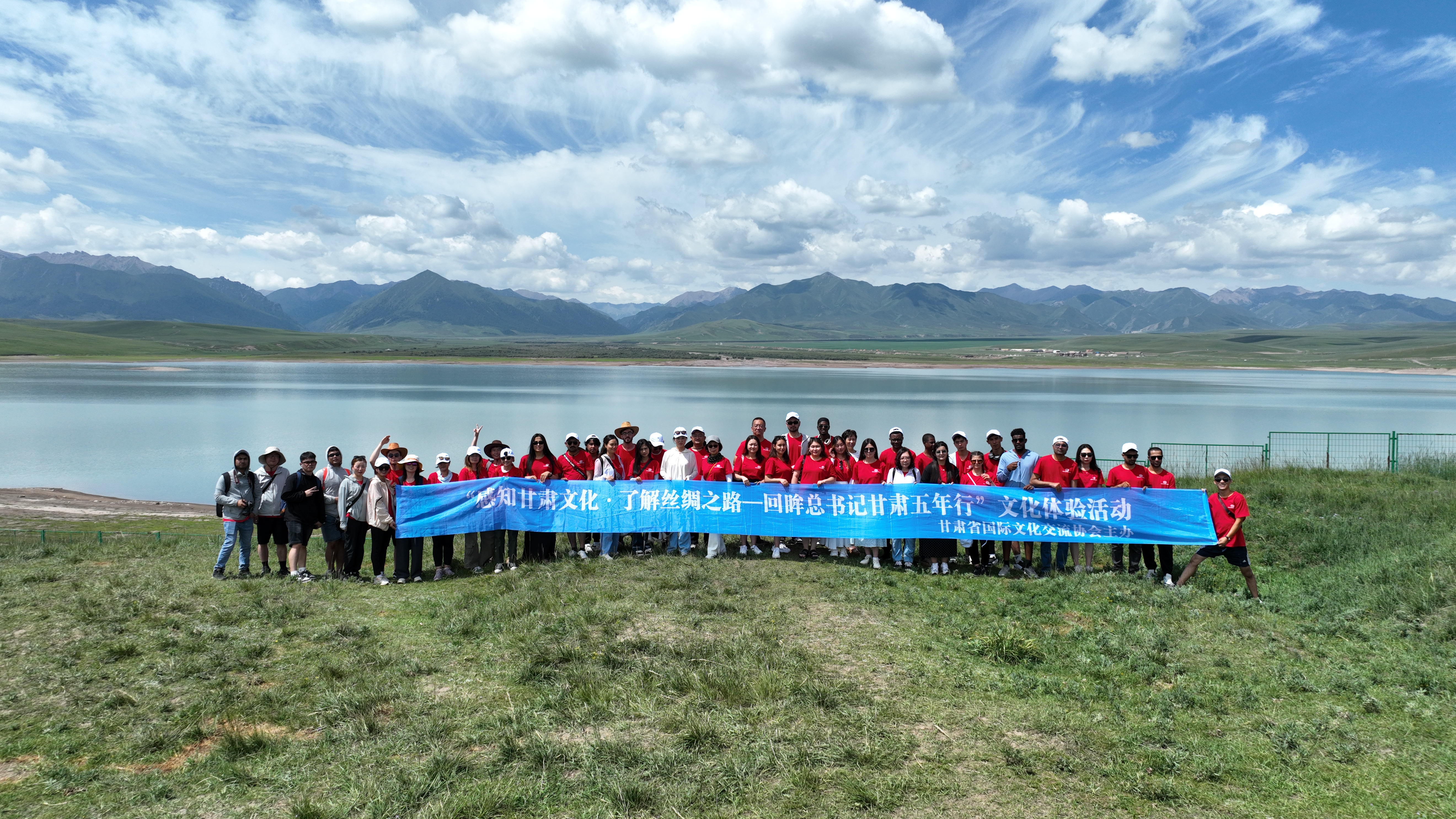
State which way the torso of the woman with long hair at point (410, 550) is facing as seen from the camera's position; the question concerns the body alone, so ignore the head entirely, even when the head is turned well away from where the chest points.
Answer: toward the camera

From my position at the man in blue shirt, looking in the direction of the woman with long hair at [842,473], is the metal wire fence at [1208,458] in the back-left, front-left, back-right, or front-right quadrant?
back-right

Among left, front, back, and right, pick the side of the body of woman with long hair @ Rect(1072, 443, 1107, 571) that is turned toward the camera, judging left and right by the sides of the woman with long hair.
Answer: front

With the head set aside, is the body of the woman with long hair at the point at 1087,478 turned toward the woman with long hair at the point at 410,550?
no

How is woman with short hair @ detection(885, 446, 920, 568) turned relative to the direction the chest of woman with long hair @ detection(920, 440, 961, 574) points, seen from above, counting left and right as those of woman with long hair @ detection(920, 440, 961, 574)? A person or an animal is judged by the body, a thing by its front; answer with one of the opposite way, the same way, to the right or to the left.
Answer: the same way

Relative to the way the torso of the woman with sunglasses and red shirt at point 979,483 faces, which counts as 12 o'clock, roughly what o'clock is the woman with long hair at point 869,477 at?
the woman with long hair at point 869,477 is roughly at 3 o'clock from the woman with sunglasses and red shirt at point 979,483.

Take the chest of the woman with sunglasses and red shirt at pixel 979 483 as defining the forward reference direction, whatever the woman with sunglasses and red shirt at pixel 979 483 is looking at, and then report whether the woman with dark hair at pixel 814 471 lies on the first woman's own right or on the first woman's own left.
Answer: on the first woman's own right

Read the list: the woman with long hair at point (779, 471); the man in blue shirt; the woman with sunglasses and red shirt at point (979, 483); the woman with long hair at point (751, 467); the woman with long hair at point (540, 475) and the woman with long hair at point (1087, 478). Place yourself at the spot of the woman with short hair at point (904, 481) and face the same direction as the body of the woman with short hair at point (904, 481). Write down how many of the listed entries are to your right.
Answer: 3

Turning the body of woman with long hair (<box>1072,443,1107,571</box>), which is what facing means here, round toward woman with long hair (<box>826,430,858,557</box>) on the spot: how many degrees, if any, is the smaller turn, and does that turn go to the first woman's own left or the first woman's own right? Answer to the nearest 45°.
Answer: approximately 90° to the first woman's own right

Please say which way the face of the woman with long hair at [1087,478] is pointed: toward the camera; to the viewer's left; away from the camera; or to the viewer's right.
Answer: toward the camera

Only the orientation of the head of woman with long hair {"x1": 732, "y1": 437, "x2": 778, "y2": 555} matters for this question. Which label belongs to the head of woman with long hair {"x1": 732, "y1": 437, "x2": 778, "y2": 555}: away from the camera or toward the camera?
toward the camera

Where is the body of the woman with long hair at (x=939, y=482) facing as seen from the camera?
toward the camera

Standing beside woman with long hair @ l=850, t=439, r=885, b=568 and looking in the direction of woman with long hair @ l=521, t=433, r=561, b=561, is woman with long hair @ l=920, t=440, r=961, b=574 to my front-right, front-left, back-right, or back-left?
back-left

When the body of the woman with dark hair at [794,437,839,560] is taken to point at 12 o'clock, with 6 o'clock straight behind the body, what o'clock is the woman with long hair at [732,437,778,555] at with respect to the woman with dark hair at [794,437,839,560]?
the woman with long hair at [732,437,778,555] is roughly at 3 o'clock from the woman with dark hair at [794,437,839,560].

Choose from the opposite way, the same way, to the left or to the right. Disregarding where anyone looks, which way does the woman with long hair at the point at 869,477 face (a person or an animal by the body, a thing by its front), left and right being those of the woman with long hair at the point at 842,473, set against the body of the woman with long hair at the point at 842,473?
the same way

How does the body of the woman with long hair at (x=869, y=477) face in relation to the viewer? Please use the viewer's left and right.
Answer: facing the viewer

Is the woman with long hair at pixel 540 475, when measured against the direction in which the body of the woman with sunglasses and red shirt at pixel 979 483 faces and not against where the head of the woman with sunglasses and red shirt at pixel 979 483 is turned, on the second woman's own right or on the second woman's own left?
on the second woman's own right

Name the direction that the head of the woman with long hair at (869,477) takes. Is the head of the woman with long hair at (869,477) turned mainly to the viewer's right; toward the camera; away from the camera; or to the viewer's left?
toward the camera

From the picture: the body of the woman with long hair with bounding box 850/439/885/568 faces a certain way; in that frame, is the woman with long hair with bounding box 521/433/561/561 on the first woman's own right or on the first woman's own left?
on the first woman's own right

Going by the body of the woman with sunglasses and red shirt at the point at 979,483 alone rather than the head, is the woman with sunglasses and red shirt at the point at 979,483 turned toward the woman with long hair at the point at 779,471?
no
